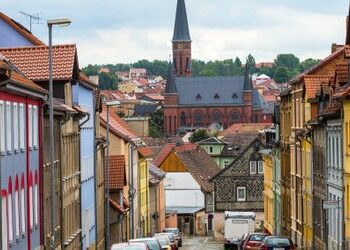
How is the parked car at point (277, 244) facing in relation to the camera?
away from the camera
